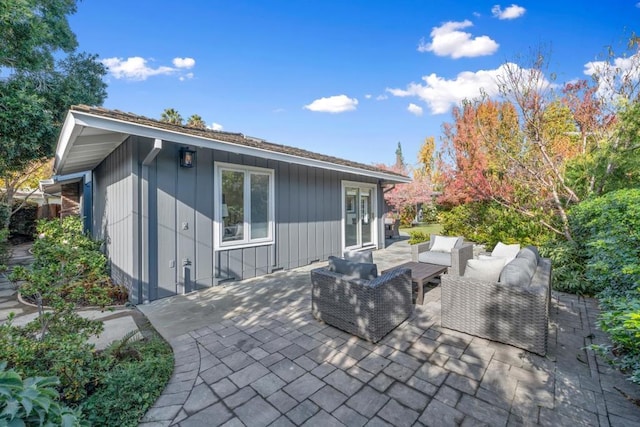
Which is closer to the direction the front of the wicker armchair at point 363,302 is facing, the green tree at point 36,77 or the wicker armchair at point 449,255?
the wicker armchair

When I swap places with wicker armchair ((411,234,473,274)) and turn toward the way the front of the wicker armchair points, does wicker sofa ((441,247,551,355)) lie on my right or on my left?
on my left

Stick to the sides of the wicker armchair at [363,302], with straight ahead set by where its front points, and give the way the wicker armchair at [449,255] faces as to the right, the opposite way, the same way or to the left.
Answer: the opposite way

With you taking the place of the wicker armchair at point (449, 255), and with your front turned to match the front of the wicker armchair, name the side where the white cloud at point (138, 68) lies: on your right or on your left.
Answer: on your right

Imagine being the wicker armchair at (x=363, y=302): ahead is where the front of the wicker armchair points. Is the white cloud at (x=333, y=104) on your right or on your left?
on your left

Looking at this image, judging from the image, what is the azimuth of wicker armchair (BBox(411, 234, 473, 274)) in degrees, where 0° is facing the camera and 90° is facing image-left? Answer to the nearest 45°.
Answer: approximately 45°

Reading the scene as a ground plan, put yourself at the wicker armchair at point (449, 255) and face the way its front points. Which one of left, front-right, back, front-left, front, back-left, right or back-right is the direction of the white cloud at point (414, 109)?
back-right

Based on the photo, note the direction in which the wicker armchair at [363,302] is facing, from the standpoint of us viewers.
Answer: facing away from the viewer and to the right of the viewer

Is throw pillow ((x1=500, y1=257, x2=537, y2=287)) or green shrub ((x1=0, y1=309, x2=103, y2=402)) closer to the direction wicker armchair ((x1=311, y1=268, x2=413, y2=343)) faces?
the throw pillow
